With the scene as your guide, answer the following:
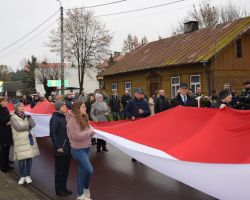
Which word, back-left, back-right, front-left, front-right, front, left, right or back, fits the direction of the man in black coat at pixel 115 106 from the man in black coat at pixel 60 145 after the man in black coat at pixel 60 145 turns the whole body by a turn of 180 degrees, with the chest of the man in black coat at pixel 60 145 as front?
right

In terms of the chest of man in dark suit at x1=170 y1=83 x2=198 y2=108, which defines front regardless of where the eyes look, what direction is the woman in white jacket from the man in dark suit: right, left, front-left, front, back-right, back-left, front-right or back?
front-right

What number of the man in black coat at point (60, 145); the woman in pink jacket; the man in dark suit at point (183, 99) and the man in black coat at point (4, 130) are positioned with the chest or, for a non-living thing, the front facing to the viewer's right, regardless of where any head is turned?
3

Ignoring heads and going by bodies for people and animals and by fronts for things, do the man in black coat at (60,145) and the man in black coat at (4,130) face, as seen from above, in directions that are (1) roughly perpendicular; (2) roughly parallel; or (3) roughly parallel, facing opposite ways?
roughly parallel

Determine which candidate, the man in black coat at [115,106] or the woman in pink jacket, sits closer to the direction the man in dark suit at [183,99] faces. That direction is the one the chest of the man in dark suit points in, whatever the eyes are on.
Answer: the woman in pink jacket

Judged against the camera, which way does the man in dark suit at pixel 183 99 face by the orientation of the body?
toward the camera

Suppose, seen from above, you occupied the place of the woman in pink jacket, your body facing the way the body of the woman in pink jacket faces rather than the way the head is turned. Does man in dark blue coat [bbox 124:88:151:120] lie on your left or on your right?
on your left

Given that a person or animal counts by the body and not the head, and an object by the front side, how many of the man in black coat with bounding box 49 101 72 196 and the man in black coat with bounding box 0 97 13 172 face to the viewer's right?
2

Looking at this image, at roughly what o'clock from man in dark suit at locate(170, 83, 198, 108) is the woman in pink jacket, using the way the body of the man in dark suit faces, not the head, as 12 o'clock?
The woman in pink jacket is roughly at 1 o'clock from the man in dark suit.

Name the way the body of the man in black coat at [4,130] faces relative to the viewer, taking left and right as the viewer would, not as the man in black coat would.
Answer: facing to the right of the viewer

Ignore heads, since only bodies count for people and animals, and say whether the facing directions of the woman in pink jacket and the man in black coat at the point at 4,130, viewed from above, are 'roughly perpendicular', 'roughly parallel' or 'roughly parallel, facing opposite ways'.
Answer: roughly parallel

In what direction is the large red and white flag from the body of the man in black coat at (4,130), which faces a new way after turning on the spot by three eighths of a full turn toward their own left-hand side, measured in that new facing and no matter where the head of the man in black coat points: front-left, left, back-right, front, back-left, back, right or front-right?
back

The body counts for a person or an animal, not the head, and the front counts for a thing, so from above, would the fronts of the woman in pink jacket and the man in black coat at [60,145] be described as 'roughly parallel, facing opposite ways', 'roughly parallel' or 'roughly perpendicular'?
roughly parallel
